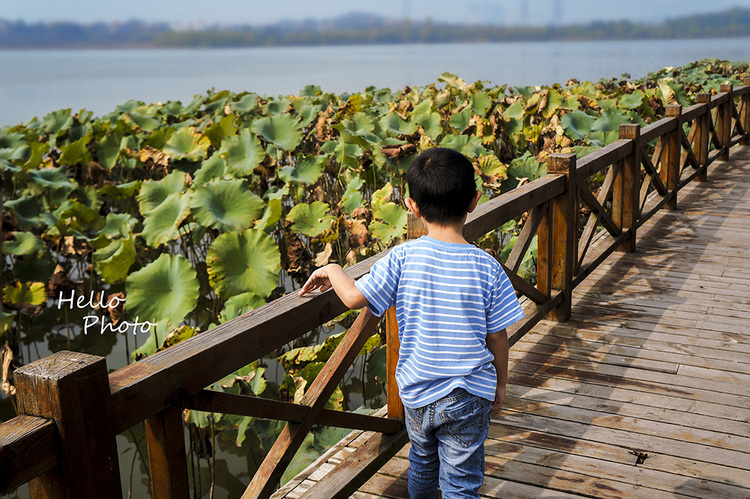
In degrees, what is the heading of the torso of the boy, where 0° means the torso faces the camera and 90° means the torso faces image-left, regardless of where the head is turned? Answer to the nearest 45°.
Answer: approximately 180°

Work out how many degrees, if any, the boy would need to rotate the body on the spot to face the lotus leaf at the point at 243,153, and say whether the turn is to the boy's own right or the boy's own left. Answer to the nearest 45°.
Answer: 0° — they already face it

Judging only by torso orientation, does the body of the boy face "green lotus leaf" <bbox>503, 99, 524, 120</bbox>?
yes

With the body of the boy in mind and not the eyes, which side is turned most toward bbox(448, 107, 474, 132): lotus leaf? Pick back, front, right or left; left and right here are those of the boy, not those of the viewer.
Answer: front

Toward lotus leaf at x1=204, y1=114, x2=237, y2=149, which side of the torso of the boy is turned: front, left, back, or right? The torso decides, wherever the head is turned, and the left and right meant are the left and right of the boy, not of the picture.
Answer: front

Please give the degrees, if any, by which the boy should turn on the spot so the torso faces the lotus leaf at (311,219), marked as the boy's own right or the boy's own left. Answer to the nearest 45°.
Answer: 0° — they already face it

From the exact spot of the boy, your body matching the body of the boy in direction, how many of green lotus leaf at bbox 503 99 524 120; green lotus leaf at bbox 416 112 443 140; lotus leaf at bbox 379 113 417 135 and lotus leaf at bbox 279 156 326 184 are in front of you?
4

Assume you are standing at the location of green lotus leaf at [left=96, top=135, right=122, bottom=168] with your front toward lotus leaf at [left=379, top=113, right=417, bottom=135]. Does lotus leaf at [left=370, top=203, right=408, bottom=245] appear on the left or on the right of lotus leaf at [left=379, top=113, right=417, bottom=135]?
right

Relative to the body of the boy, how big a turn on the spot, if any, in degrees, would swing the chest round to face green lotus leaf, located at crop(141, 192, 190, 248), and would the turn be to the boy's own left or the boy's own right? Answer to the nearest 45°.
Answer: approximately 45° to the boy's own left

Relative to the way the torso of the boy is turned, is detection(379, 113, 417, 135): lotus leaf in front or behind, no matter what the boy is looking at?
in front

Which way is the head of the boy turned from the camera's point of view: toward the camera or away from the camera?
away from the camera

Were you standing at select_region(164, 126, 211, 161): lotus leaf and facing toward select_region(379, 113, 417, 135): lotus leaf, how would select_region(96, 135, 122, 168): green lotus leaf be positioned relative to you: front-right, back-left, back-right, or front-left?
back-left
